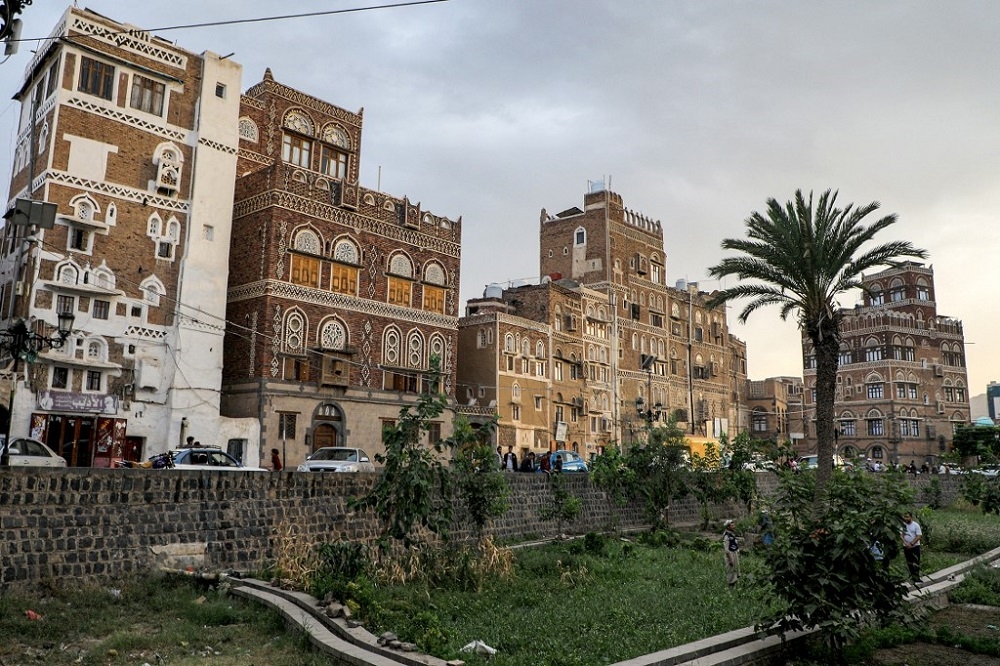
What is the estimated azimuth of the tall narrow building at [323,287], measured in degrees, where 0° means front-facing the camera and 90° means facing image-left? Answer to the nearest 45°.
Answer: approximately 315°

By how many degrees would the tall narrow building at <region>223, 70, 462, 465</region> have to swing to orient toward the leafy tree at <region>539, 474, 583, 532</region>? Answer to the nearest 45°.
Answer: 0° — it already faces it

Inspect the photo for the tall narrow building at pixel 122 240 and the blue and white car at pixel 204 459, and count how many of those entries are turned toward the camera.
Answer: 1

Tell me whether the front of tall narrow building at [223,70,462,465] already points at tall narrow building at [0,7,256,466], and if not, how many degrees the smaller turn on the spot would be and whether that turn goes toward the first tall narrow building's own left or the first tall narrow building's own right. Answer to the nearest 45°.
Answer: approximately 90° to the first tall narrow building's own right

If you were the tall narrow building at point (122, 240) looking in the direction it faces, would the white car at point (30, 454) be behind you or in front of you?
in front

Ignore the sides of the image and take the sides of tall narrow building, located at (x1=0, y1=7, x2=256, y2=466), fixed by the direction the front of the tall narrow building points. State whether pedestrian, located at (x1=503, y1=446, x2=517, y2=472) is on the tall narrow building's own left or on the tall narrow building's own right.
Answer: on the tall narrow building's own left

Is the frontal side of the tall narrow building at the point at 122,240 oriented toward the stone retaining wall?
yes

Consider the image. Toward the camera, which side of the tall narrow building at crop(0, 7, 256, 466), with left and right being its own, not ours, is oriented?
front

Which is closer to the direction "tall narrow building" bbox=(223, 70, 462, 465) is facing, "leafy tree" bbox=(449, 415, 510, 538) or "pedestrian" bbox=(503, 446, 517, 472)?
the leafy tree

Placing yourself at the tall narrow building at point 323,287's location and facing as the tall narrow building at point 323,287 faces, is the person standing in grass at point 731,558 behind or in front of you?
in front

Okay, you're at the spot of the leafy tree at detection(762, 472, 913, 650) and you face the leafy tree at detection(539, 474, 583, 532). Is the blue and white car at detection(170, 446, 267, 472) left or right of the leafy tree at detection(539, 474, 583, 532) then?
left
